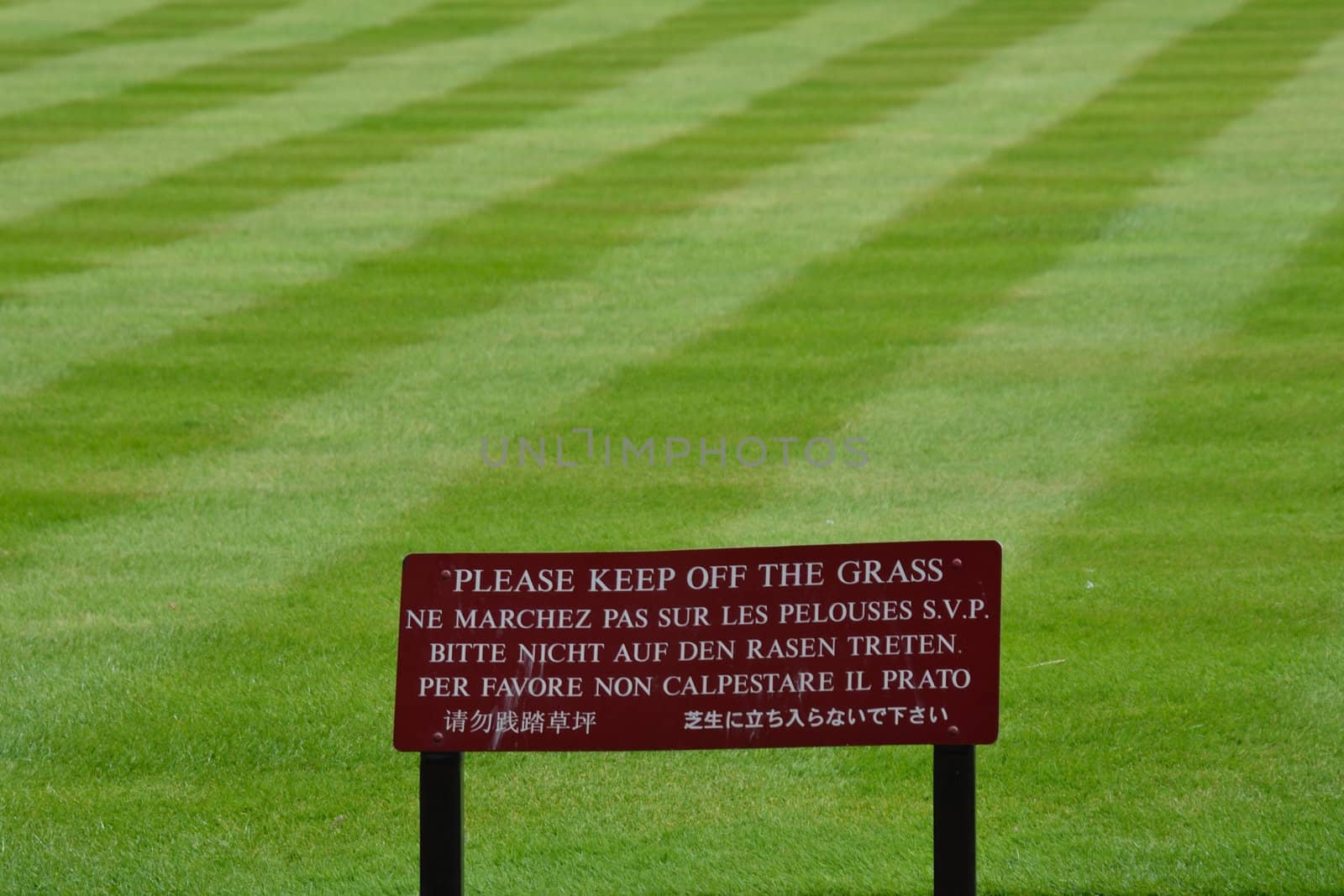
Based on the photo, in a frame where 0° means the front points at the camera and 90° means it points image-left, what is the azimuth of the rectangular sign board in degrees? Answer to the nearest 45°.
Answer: approximately 0°
